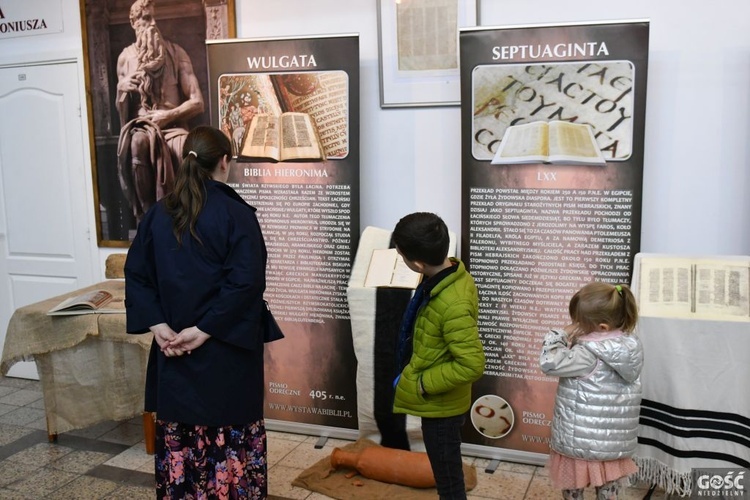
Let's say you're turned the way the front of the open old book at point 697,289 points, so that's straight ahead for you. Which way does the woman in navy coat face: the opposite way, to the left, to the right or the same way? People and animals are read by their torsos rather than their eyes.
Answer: the opposite way

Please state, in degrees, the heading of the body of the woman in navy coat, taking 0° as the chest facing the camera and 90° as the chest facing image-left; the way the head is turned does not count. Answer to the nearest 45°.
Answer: approximately 225°

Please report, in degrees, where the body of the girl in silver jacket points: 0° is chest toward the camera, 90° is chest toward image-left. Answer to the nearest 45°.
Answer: approximately 135°

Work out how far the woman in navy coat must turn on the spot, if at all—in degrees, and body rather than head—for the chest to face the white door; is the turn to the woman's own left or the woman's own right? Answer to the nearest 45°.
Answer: approximately 45° to the woman's own left

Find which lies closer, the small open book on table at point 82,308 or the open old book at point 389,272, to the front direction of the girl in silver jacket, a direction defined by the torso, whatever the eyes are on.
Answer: the open old book

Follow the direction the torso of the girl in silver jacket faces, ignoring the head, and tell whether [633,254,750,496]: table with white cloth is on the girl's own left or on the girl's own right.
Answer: on the girl's own right

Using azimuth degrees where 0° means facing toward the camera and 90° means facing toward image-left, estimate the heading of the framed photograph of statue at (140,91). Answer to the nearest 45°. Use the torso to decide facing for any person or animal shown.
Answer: approximately 0°

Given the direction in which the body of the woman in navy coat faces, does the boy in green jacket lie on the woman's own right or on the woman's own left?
on the woman's own right

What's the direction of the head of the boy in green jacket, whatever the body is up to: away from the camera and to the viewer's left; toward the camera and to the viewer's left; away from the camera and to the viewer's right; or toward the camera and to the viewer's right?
away from the camera and to the viewer's left

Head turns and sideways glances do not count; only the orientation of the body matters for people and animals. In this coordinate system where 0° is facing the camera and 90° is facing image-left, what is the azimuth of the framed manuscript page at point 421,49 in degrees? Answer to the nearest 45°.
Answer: approximately 0°
